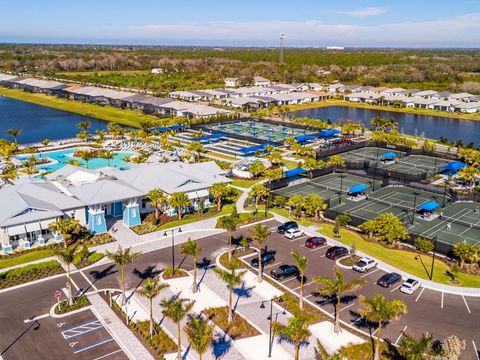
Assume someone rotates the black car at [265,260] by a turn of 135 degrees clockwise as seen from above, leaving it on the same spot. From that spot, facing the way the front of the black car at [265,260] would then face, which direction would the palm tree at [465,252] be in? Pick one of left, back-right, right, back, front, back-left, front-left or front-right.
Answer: right

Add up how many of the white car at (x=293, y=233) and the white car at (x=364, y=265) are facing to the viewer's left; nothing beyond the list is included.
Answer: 0

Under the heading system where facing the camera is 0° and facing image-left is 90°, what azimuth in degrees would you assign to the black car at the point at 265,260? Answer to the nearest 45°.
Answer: approximately 45°

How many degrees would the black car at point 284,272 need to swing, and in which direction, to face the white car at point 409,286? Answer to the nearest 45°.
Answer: approximately 135° to its left

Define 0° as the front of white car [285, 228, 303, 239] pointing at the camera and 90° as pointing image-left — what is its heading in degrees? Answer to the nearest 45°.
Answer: approximately 225°

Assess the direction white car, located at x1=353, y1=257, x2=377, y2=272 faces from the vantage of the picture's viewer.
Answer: facing the viewer and to the left of the viewer

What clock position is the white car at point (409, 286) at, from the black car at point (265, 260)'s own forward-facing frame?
The white car is roughly at 8 o'clock from the black car.

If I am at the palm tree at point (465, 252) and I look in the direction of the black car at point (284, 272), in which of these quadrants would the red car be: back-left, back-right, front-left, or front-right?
front-right

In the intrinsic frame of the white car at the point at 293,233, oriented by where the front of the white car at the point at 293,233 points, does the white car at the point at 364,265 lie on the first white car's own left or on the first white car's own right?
on the first white car's own right

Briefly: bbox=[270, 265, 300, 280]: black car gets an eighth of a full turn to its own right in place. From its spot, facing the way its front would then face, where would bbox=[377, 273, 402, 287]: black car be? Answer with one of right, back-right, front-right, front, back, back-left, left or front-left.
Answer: back

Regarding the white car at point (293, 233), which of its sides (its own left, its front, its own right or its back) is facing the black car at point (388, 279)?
right

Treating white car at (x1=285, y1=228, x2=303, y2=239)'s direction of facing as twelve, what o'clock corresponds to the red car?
The red car is roughly at 3 o'clock from the white car.
